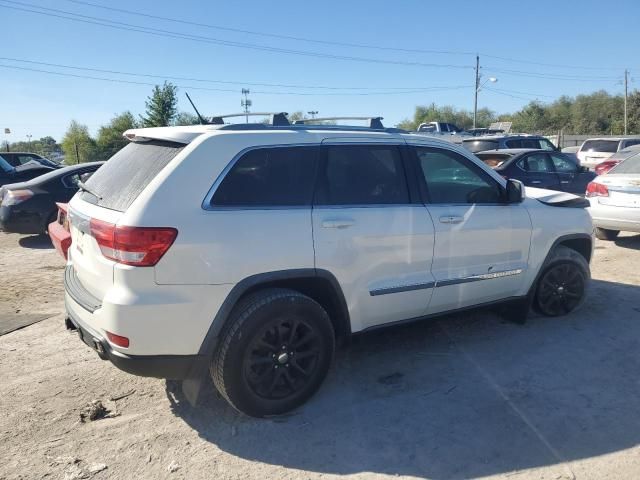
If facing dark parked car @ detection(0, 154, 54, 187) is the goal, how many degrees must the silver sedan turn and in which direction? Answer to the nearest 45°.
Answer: approximately 135° to its left

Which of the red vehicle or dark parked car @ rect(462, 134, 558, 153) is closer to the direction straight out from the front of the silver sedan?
the dark parked car

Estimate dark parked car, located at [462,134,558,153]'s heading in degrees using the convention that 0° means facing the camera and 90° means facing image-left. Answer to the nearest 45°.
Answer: approximately 225°

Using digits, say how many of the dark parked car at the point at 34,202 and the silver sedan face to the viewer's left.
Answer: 0

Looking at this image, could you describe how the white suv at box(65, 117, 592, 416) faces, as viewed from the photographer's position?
facing away from the viewer and to the right of the viewer

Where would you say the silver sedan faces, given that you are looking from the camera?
facing away from the viewer and to the right of the viewer
